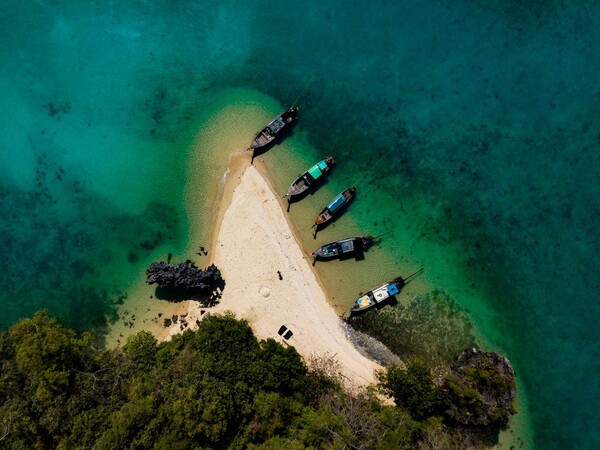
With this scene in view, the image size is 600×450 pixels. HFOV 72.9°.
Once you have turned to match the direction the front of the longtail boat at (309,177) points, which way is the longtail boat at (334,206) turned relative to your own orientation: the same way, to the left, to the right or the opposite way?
the same way

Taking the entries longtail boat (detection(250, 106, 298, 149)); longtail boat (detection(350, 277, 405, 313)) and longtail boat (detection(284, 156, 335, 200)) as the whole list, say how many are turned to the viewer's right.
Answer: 0

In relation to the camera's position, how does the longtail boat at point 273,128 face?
facing the viewer and to the left of the viewer

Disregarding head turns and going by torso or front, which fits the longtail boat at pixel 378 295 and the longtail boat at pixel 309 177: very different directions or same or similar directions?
same or similar directions

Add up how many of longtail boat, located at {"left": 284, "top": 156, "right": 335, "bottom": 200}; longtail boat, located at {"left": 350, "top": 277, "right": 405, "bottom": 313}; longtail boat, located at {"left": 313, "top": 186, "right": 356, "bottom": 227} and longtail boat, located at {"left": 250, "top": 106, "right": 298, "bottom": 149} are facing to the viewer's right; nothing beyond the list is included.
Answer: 0

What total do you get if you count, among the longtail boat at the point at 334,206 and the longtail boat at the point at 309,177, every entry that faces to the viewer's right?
0

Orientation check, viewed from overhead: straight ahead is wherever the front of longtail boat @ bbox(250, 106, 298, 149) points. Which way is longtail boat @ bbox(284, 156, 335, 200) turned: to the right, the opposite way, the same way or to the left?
the same way

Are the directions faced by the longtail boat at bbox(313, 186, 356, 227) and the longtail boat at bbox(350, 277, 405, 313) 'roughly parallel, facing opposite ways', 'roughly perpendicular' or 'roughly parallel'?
roughly parallel

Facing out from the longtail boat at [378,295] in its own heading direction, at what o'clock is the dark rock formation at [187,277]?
The dark rock formation is roughly at 1 o'clock from the longtail boat.
